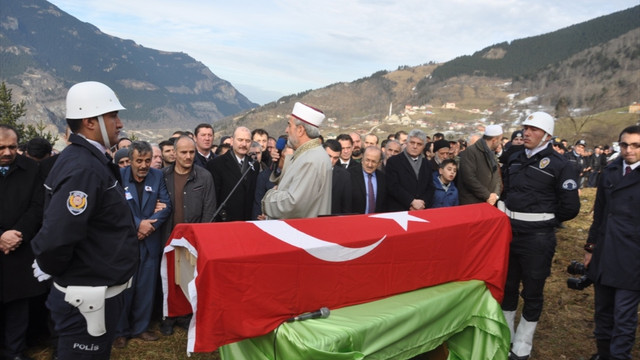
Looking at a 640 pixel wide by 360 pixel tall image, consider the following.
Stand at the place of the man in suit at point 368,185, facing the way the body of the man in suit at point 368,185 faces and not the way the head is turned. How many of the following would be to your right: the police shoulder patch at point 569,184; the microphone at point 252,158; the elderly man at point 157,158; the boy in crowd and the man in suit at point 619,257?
2

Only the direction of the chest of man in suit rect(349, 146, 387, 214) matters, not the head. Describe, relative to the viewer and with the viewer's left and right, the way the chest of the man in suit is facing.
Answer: facing the viewer

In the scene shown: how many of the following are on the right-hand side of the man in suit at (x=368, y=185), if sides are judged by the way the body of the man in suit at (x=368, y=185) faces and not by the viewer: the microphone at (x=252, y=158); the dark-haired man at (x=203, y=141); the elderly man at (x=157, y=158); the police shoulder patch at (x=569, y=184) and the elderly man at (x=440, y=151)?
3

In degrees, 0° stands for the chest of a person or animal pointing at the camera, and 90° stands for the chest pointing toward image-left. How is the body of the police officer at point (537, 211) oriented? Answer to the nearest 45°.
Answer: approximately 45°

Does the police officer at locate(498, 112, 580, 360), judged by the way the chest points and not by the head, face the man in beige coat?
no

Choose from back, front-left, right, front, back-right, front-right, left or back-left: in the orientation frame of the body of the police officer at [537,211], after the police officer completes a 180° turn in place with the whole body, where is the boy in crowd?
left

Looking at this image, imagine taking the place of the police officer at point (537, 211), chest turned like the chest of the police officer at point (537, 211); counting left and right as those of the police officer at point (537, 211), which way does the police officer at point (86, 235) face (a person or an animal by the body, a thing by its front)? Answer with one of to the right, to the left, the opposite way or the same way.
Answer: the opposite way

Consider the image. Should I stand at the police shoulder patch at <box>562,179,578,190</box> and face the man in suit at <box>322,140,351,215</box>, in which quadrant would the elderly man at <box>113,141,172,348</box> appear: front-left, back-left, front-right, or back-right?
front-left

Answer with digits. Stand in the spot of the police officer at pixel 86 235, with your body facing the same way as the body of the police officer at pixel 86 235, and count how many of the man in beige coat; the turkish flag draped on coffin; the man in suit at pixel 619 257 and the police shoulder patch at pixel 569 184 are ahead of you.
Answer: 4

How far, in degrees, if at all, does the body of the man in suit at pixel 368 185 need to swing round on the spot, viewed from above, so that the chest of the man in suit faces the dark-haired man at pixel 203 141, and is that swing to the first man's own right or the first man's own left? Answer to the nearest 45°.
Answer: approximately 90° to the first man's own right

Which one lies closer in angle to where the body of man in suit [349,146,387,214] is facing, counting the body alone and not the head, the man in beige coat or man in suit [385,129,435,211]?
the man in beige coat

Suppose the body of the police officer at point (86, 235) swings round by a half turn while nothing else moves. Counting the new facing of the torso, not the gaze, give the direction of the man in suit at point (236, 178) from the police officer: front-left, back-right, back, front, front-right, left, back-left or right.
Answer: back-right

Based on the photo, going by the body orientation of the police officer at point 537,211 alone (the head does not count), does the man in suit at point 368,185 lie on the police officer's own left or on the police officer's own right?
on the police officer's own right

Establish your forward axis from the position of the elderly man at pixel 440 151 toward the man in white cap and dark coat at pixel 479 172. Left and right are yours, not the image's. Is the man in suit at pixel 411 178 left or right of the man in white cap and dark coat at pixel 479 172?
right

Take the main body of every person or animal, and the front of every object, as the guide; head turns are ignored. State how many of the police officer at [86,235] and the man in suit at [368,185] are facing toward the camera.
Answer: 1

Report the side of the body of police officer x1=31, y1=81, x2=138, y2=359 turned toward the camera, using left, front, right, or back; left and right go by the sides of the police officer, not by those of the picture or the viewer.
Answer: right

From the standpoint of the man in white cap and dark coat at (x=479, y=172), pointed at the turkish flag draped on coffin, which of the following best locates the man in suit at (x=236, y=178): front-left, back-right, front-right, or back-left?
front-right

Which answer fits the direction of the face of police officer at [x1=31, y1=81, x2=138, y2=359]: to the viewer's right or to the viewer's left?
to the viewer's right

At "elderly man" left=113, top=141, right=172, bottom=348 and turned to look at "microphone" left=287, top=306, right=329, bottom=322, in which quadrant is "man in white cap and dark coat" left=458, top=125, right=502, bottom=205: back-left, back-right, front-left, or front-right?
front-left
